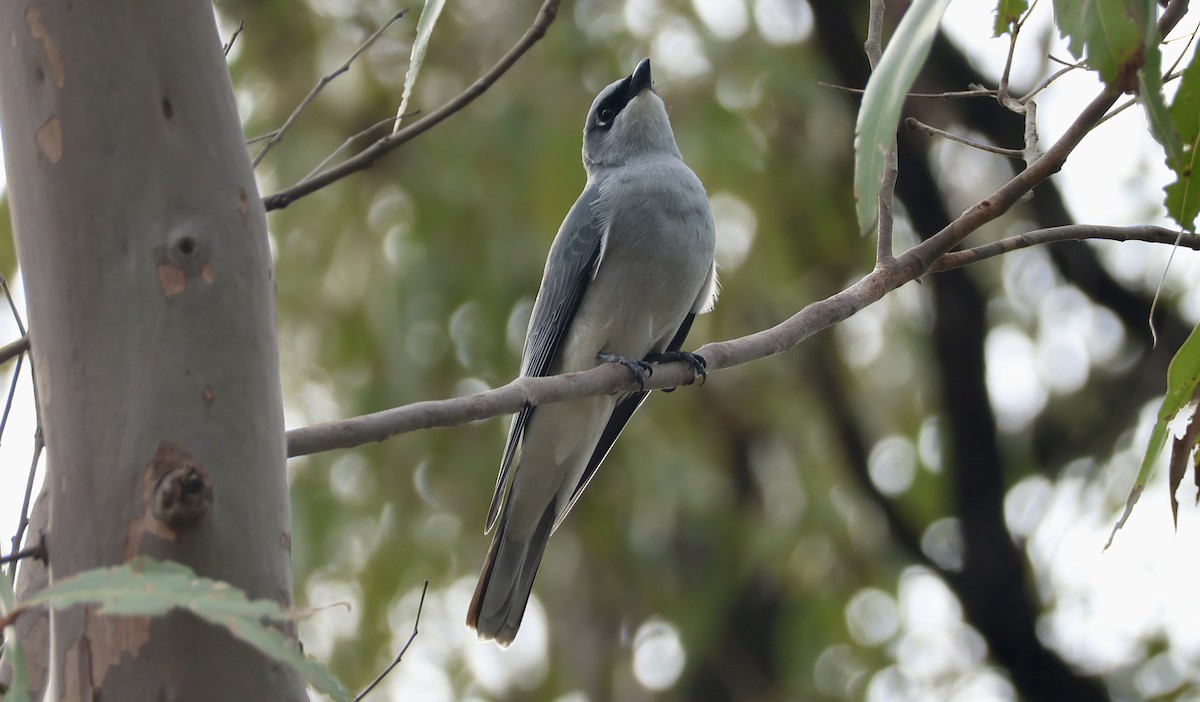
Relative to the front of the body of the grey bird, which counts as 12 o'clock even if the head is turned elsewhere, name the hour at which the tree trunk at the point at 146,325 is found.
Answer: The tree trunk is roughly at 4 o'clock from the grey bird.

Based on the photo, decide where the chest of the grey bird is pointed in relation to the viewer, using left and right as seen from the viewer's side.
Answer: facing the viewer and to the right of the viewer

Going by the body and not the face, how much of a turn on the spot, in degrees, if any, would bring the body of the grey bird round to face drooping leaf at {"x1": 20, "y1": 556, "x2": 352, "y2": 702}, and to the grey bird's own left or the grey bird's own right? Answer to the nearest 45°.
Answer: approximately 45° to the grey bird's own right

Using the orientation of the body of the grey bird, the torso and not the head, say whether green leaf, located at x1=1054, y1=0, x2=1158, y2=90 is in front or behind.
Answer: in front

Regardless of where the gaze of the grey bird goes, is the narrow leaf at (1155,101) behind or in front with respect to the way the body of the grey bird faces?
in front

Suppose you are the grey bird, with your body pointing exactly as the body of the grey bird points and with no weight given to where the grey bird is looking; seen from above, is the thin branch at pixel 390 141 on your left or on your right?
on your right
